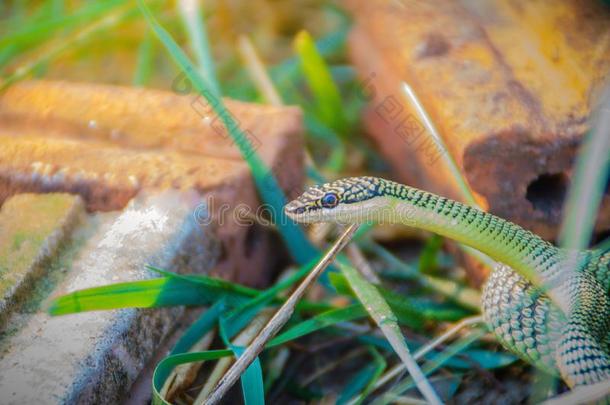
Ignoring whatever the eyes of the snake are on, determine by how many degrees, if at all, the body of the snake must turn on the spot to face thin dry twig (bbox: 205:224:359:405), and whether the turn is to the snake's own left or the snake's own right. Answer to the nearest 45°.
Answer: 0° — it already faces it

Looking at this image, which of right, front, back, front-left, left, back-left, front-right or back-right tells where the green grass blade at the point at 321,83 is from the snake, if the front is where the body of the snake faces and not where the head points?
right

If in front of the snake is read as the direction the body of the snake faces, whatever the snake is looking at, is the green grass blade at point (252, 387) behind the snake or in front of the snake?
in front

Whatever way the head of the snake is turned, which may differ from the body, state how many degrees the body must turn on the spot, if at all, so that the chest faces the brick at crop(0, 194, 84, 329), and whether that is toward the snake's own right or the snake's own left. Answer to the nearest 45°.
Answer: approximately 45° to the snake's own right

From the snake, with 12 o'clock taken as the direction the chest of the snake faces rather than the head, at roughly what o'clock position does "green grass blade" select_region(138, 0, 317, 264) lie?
The green grass blade is roughly at 2 o'clock from the snake.

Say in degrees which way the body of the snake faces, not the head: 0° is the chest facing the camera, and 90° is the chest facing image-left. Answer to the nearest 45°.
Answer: approximately 90°

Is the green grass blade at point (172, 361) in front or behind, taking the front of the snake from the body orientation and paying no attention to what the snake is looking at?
in front

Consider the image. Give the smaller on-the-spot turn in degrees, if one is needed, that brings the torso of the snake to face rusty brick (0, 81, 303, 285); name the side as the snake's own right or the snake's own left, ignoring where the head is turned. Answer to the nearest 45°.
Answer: approximately 45° to the snake's own right
